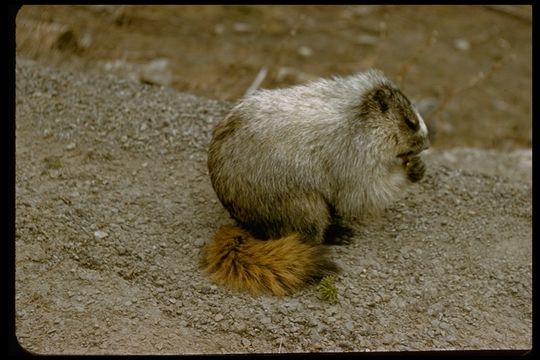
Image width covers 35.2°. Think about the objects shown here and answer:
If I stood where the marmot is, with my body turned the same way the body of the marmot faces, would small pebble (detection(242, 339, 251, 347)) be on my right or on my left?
on my right

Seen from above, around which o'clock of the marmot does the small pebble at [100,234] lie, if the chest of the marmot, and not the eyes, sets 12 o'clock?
The small pebble is roughly at 6 o'clock from the marmot.

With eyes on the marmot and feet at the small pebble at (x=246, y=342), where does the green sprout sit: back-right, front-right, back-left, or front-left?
front-right

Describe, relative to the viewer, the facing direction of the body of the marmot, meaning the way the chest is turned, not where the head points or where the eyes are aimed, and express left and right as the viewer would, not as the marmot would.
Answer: facing to the right of the viewer

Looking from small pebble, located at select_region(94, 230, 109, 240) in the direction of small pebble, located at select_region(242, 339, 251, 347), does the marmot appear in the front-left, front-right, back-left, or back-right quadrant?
front-left

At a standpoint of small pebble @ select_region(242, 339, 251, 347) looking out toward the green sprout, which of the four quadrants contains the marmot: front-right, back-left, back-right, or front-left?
front-left
